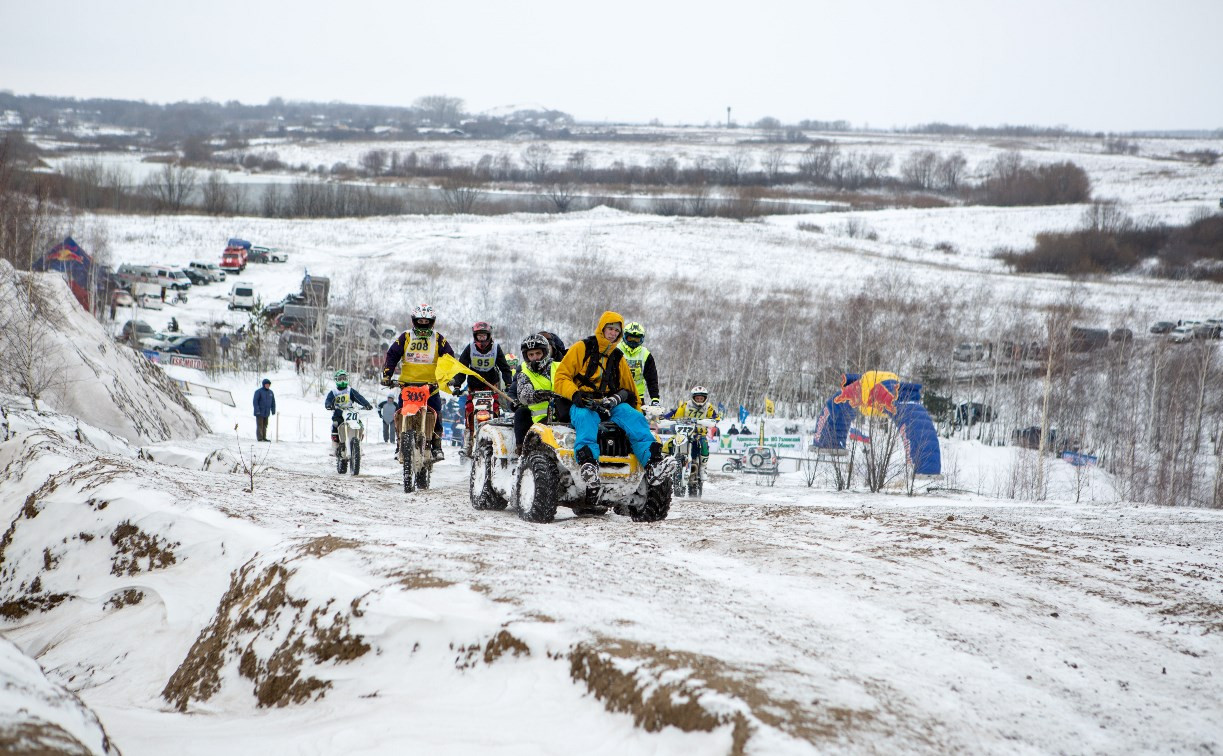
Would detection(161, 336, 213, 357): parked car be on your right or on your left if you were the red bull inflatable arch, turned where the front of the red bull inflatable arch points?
on your right

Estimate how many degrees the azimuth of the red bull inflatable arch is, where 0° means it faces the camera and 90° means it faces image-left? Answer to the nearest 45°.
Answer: approximately 45°

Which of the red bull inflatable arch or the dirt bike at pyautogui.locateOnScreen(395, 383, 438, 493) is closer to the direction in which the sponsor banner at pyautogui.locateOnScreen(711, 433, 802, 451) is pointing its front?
the dirt bike

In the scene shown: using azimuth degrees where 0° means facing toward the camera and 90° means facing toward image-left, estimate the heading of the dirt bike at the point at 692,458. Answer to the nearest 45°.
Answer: approximately 0°

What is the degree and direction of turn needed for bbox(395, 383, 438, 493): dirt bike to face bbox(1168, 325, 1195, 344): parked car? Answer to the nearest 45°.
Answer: approximately 135° to its left

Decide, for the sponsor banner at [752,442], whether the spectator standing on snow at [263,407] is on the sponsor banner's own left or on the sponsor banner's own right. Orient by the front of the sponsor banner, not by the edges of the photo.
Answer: on the sponsor banner's own right

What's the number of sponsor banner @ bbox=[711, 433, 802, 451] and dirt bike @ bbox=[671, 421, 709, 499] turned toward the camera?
2

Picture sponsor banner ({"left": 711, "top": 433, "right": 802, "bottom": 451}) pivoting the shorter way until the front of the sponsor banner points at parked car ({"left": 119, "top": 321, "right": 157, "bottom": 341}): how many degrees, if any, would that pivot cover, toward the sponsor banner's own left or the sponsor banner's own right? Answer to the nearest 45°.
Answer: approximately 135° to the sponsor banner's own right
